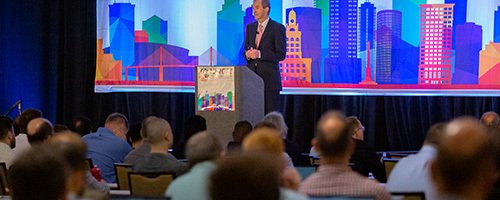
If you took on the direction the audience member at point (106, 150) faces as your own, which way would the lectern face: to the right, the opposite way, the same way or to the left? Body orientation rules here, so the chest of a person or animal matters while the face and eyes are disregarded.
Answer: the opposite way

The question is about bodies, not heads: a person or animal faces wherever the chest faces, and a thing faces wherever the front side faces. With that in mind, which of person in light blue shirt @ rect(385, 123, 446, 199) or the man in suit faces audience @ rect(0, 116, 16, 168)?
the man in suit

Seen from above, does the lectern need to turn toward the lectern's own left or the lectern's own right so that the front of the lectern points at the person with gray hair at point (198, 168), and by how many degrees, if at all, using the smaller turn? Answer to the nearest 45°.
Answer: approximately 45° to the lectern's own left

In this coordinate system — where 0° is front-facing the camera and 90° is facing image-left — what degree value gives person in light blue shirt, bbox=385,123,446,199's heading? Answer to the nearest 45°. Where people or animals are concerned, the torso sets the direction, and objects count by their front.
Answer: approximately 225°

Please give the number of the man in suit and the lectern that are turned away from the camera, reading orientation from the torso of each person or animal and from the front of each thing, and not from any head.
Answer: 0

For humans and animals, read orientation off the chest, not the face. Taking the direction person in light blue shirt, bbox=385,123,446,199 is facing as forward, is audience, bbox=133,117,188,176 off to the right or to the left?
on their left

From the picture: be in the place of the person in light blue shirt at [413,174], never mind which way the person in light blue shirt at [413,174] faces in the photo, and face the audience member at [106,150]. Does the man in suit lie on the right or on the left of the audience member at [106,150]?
right

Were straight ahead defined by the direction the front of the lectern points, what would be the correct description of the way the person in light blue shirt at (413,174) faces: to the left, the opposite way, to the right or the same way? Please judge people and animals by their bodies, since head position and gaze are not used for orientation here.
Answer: the opposite way

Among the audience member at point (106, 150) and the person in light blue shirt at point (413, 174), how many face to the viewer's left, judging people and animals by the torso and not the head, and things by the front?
0

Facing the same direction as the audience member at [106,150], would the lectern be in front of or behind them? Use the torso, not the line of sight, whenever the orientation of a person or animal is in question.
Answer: in front

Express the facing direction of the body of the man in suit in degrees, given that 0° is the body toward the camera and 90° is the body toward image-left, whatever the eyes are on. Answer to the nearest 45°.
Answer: approximately 45°

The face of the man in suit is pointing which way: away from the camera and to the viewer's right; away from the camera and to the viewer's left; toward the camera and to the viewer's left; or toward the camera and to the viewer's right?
toward the camera and to the viewer's left

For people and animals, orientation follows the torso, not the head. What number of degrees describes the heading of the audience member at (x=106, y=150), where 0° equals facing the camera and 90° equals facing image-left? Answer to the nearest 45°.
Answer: approximately 225°

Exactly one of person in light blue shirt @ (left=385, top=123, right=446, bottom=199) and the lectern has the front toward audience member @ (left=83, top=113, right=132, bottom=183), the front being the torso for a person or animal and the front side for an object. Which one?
the lectern

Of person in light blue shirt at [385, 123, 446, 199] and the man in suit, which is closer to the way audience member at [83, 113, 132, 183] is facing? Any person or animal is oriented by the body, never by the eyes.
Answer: the man in suit

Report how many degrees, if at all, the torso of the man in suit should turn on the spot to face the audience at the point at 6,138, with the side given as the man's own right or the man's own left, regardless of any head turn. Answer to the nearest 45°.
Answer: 0° — they already face them
